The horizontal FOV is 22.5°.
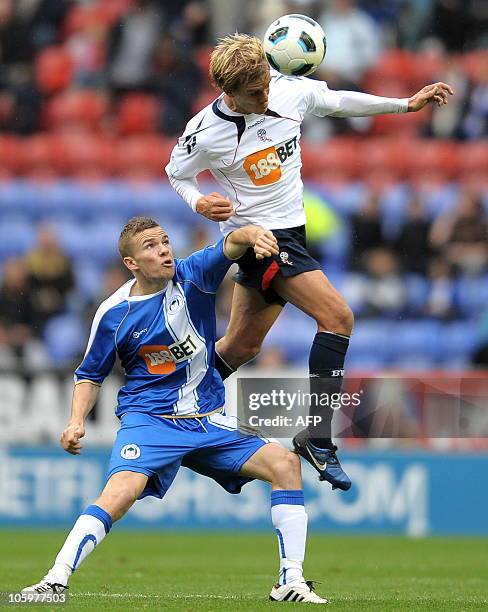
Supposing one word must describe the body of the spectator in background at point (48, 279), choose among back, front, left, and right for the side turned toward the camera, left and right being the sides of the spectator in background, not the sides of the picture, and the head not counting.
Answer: front

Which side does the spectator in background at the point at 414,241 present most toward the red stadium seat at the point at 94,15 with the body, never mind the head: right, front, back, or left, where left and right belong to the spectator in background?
right

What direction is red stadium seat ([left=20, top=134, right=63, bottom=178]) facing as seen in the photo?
toward the camera

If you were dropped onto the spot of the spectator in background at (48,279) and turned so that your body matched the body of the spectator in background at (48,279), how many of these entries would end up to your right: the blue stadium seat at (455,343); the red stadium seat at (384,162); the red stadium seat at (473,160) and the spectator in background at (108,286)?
0

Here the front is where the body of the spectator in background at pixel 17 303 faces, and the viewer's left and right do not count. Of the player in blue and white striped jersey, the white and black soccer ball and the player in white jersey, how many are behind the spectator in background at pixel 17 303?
0

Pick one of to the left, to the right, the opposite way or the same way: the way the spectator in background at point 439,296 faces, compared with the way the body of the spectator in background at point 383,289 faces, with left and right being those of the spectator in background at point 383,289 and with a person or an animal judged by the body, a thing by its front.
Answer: the same way

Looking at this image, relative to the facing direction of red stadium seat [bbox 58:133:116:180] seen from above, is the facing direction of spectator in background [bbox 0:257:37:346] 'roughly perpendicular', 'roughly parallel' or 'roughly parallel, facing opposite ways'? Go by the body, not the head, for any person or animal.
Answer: roughly parallel

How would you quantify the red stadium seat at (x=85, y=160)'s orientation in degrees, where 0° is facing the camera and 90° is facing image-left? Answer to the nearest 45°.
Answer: approximately 0°

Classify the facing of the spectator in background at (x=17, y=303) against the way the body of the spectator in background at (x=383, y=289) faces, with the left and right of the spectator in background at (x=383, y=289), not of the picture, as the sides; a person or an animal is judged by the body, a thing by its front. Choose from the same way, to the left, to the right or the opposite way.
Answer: the same way

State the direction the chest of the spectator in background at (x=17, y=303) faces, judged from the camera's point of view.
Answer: toward the camera

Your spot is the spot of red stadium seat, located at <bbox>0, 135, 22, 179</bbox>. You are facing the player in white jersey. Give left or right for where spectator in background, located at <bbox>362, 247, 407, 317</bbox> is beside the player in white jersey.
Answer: left

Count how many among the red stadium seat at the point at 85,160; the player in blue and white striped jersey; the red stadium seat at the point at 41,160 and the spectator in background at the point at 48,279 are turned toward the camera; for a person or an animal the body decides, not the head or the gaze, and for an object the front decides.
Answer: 4

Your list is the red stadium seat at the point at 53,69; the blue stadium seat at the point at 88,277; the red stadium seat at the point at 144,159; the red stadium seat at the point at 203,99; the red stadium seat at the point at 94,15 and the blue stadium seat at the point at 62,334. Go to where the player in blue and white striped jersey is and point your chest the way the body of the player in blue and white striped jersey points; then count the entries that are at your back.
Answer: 6

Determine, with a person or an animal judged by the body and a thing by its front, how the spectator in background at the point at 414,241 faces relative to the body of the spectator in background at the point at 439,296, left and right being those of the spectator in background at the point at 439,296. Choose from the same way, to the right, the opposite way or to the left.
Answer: the same way

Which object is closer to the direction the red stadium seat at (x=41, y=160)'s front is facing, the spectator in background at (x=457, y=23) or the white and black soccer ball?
the white and black soccer ball

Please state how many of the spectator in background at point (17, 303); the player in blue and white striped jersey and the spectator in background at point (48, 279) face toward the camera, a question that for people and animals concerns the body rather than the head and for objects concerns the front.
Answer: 3

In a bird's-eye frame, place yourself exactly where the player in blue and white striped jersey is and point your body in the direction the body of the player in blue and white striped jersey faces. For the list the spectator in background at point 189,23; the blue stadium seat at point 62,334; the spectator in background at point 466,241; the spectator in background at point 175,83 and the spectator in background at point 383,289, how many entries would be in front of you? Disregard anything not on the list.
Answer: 0

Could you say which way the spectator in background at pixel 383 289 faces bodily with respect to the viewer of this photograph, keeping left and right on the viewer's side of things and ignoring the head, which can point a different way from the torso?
facing the viewer

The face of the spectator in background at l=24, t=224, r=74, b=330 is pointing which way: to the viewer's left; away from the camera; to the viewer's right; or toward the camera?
toward the camera

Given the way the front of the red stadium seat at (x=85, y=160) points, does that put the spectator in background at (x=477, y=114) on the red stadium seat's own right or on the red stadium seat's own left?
on the red stadium seat's own left
